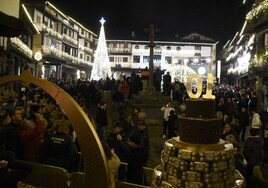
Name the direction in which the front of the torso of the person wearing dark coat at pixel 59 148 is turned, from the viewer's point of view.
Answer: away from the camera

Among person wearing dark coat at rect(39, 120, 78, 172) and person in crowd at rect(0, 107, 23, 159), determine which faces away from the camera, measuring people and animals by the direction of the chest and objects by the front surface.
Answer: the person wearing dark coat

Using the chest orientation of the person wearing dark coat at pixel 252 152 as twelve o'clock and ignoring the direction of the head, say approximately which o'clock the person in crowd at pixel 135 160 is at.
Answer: The person in crowd is roughly at 8 o'clock from the person wearing dark coat.

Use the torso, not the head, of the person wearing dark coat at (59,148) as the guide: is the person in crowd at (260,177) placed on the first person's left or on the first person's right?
on the first person's right

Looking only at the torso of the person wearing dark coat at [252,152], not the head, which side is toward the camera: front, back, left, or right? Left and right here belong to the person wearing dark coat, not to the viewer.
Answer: back
